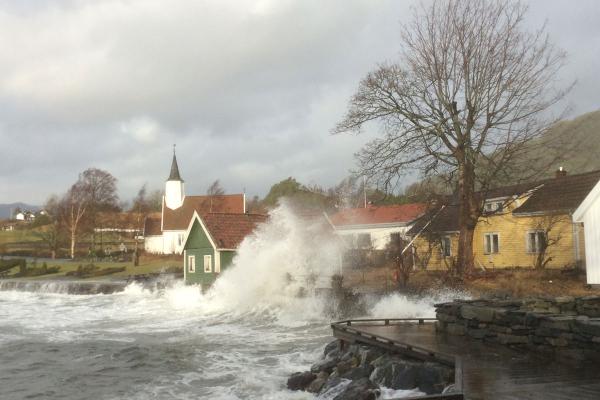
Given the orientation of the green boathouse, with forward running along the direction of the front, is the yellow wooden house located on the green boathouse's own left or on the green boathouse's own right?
on the green boathouse's own left

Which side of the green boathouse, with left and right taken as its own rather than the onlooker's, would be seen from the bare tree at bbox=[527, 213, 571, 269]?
left

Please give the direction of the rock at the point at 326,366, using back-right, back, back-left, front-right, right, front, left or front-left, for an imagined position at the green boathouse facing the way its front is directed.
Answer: front-left

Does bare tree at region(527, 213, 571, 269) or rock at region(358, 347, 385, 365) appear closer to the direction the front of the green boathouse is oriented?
the rock

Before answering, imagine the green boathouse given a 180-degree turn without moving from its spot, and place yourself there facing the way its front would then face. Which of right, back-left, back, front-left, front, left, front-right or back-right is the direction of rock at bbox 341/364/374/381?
back-right

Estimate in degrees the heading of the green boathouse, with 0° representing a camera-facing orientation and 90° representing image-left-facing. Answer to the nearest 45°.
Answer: approximately 45°

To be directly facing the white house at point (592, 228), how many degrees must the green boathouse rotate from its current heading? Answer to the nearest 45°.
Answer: approximately 90° to its left

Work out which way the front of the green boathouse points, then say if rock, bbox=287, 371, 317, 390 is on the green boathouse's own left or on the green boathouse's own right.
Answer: on the green boathouse's own left

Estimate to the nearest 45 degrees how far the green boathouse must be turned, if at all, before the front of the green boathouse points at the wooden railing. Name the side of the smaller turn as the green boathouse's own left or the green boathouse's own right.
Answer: approximately 45° to the green boathouse's own left

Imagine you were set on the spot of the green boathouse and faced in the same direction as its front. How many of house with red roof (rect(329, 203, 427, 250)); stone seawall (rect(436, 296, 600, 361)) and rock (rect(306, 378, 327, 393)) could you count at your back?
1

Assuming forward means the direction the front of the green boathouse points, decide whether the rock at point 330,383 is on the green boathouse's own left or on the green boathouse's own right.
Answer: on the green boathouse's own left

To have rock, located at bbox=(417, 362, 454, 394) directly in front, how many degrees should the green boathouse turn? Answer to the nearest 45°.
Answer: approximately 45° to its left

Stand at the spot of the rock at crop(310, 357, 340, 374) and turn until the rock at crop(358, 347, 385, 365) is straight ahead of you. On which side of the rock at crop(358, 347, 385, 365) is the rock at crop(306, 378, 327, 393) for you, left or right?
right

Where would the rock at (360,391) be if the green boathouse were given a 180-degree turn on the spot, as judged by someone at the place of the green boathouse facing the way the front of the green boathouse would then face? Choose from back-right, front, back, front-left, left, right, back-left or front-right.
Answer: back-right
